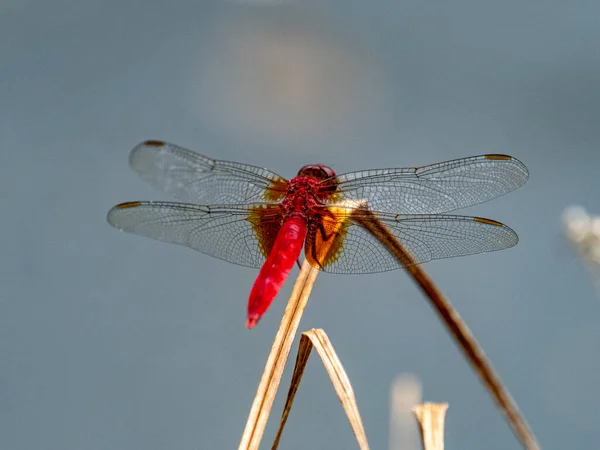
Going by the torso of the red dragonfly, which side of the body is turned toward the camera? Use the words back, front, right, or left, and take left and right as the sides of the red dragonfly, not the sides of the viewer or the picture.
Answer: back

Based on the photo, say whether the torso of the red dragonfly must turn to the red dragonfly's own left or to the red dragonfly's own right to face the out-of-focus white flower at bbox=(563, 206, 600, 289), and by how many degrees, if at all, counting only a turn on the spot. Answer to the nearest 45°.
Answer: approximately 90° to the red dragonfly's own right
